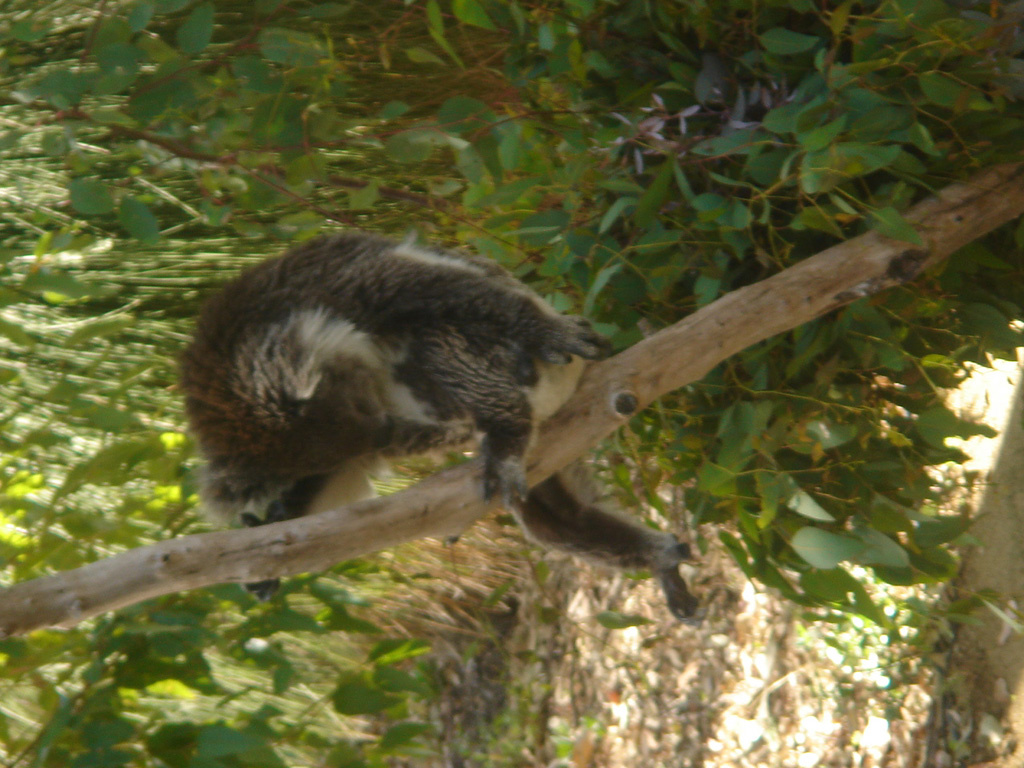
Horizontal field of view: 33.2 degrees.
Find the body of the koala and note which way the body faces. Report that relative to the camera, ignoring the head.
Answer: to the viewer's left

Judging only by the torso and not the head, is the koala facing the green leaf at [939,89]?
no

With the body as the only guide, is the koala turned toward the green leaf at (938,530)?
no

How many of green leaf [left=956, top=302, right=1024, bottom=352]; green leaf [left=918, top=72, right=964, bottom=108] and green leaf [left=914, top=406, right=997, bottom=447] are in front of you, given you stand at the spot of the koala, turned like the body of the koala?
0

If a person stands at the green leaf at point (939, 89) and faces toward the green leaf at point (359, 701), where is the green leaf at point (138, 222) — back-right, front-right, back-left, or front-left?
front-right

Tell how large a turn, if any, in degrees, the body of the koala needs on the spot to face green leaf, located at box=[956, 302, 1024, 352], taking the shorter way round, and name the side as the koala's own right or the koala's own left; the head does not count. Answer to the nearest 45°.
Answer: approximately 180°

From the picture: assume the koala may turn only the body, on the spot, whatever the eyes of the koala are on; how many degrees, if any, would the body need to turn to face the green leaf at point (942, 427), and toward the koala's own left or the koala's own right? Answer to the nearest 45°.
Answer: approximately 180°
